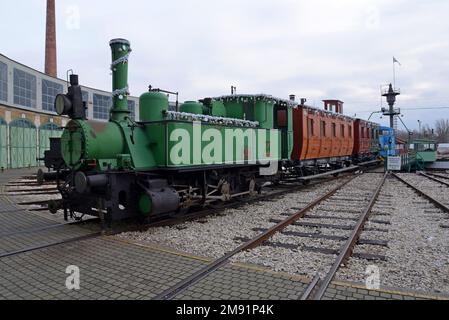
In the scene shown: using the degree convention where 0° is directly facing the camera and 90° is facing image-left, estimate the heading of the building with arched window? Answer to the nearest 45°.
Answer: approximately 315°

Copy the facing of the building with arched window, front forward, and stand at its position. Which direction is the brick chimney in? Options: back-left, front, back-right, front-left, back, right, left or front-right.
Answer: back-left

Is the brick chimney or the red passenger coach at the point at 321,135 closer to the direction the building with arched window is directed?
the red passenger coach
